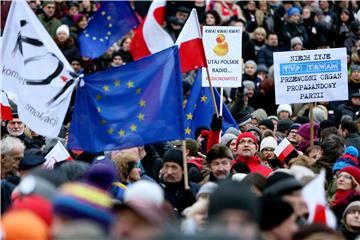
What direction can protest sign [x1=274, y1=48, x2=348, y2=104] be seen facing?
toward the camera

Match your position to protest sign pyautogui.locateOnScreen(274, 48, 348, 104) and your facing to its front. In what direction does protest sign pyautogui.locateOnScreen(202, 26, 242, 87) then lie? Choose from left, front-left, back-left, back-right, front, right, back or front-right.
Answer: right

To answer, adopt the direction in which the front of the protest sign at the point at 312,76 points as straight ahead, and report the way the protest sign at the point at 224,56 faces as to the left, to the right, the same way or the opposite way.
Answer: the same way

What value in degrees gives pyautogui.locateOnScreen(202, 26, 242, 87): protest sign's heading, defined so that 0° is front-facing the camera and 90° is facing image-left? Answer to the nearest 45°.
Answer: approximately 0°

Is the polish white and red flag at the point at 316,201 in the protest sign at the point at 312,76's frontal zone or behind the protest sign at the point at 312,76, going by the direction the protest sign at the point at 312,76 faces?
frontal zone

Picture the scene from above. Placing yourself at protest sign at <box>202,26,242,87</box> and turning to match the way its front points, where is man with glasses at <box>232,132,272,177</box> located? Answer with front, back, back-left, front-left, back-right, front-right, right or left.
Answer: front

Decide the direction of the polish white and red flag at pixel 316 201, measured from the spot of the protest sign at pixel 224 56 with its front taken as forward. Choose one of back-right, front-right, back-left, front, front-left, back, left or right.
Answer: front

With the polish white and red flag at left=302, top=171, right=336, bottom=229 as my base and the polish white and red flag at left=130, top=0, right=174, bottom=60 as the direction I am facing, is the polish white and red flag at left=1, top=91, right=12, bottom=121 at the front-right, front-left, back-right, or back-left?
front-left

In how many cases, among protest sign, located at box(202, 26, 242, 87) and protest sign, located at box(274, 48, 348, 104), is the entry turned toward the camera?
2

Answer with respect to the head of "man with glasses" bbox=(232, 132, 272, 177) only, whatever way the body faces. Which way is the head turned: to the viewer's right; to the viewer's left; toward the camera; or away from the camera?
toward the camera

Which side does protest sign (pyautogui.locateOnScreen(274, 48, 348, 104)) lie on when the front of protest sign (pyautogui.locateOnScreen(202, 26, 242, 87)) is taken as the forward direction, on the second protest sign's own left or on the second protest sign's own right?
on the second protest sign's own left
